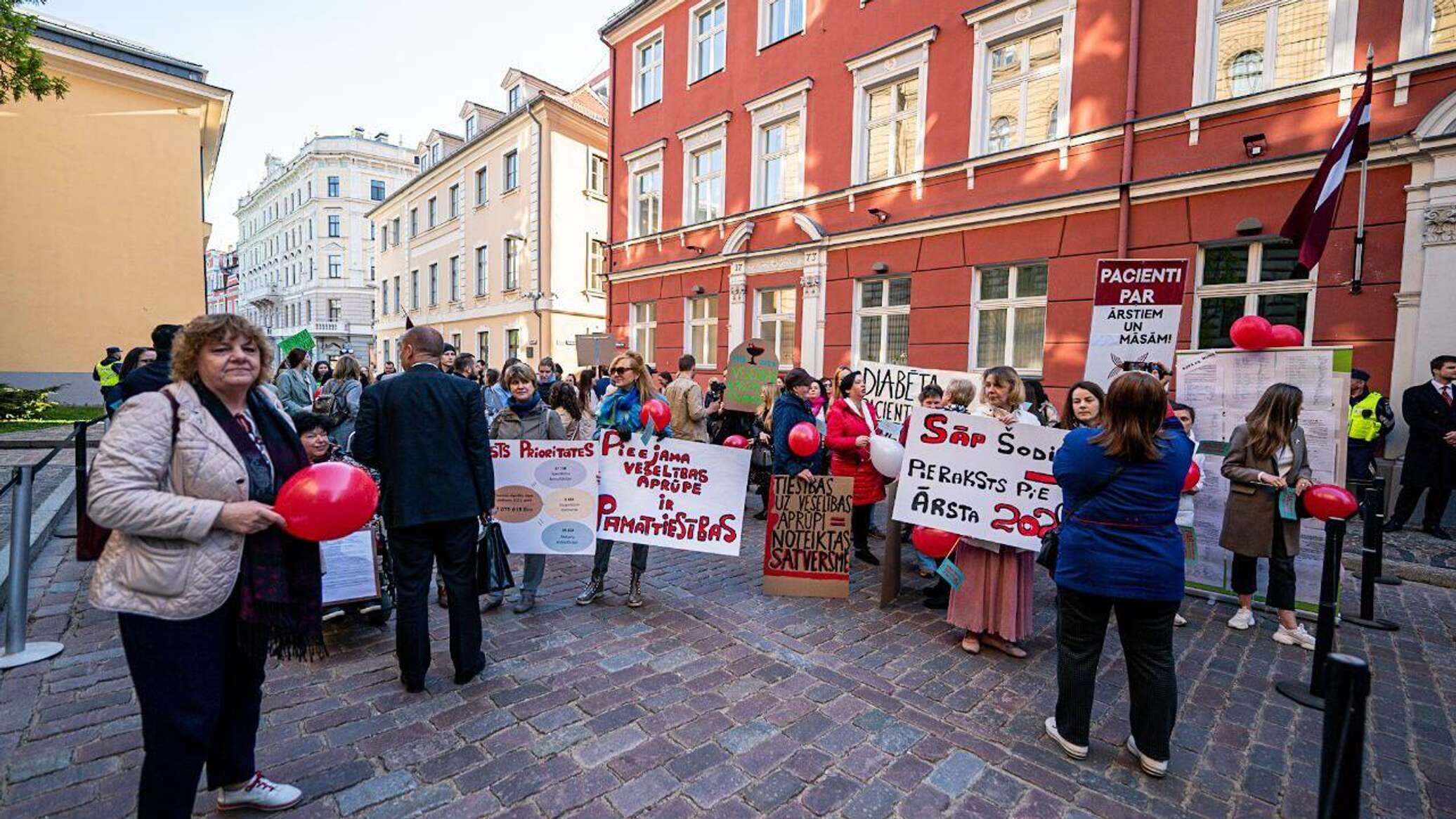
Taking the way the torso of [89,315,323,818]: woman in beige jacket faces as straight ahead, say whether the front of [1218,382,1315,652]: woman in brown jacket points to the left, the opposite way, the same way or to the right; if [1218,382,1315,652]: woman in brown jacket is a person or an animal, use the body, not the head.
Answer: to the right

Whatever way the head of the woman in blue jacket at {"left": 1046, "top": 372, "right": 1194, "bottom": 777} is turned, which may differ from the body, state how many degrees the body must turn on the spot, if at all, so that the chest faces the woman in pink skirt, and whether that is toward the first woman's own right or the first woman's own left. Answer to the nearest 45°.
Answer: approximately 45° to the first woman's own left

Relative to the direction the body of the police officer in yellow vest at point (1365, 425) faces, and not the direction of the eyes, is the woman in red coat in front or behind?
in front

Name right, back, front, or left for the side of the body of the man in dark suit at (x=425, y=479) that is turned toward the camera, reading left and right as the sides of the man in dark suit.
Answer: back

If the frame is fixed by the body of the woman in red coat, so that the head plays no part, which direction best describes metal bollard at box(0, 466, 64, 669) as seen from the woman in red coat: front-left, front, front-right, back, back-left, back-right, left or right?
right

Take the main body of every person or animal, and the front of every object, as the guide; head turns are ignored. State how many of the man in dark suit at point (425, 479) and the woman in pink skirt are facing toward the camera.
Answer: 1

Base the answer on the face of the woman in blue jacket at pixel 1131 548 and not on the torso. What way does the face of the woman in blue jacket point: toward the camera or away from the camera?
away from the camera

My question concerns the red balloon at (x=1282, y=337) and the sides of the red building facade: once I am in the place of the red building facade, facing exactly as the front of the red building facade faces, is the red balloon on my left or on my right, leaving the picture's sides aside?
on my left

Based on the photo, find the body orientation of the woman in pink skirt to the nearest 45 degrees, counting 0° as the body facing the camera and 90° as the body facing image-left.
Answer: approximately 0°

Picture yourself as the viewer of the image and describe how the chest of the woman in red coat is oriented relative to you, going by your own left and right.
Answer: facing the viewer and to the right of the viewer

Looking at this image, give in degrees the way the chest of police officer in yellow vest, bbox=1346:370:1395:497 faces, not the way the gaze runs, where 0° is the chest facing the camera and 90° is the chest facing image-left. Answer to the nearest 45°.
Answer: approximately 45°

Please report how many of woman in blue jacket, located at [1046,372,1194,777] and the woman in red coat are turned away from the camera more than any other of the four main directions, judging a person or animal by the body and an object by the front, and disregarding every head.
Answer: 1

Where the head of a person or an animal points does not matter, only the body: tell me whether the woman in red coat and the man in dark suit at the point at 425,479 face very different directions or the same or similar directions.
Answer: very different directions
